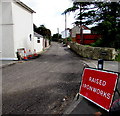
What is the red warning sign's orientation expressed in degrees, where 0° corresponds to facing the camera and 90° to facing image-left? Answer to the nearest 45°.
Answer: approximately 45°

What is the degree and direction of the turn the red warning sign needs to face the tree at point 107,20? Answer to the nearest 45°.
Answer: approximately 135° to its right

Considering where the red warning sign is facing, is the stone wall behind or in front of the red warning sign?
behind

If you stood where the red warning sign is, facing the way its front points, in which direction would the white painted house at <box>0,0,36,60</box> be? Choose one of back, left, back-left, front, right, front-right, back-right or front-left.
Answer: right
